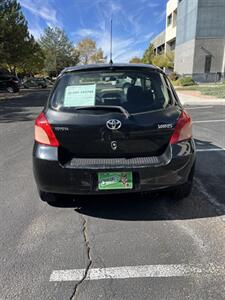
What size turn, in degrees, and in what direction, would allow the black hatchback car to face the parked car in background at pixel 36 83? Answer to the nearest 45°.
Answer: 0° — it already faces it

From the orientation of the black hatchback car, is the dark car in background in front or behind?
in front

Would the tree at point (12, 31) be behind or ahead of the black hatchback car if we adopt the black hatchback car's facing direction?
ahead

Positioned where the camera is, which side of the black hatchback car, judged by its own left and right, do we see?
back
